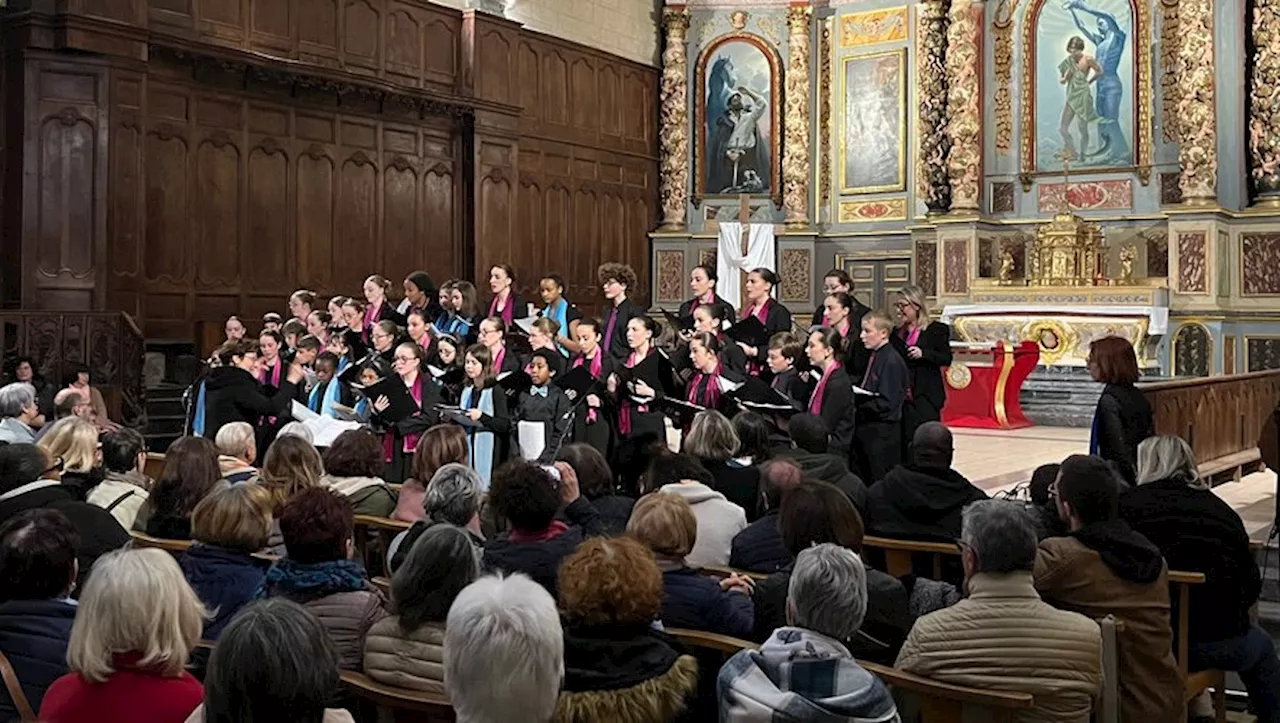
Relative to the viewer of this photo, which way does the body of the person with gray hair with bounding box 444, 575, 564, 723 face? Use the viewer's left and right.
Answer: facing away from the viewer

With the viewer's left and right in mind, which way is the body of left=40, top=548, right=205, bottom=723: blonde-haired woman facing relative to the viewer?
facing away from the viewer

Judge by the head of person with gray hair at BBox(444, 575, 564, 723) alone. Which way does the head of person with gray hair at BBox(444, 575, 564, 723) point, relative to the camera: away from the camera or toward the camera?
away from the camera

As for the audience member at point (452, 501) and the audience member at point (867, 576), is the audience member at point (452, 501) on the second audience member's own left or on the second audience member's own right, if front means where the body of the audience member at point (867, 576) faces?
on the second audience member's own left

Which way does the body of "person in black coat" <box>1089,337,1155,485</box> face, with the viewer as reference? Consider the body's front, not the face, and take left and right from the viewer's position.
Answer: facing away from the viewer and to the left of the viewer

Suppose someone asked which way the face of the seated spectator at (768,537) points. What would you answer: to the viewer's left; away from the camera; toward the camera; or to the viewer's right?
away from the camera

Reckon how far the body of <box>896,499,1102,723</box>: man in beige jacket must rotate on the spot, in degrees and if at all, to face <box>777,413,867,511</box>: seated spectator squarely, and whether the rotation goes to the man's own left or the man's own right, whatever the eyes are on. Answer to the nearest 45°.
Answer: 0° — they already face them

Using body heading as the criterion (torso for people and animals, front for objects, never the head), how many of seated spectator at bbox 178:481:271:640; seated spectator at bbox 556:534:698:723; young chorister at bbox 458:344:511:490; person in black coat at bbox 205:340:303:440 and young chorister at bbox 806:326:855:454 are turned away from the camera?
2

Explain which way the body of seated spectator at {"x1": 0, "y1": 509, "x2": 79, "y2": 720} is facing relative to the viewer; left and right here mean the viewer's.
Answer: facing away from the viewer and to the right of the viewer

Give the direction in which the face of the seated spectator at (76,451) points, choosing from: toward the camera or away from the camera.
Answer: away from the camera

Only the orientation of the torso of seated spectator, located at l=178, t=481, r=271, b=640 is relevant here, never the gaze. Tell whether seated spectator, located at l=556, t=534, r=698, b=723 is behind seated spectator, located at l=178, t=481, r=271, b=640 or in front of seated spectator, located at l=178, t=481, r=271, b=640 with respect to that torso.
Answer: behind

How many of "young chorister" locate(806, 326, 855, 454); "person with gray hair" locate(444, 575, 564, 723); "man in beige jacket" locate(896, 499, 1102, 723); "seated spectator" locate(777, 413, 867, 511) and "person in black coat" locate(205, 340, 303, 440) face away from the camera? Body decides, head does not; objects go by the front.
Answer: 3

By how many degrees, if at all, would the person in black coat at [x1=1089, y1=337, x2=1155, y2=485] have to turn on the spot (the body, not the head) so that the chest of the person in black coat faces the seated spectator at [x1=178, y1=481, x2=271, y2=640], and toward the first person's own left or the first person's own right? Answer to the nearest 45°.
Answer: approximately 90° to the first person's own left

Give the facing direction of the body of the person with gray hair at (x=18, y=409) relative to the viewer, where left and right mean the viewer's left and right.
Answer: facing to the right of the viewer
